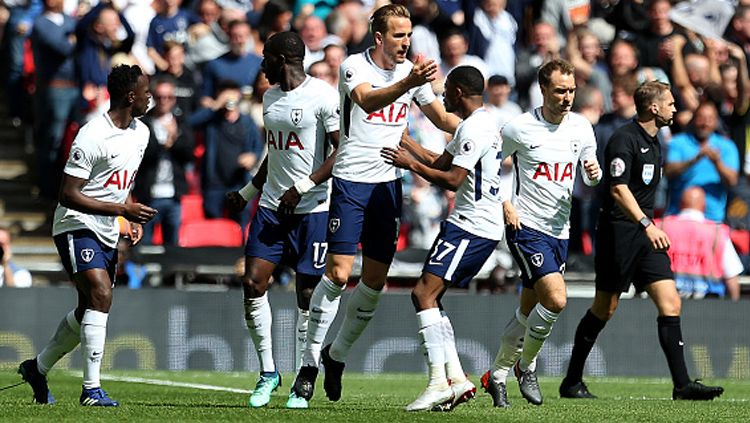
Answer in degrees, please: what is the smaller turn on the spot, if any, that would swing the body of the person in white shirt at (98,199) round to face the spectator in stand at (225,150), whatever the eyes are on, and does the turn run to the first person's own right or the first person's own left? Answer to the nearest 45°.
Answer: approximately 135° to the first person's own left

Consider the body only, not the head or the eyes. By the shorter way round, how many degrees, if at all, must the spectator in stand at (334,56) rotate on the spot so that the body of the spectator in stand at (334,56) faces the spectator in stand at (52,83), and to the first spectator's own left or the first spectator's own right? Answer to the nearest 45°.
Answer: approximately 90° to the first spectator's own right

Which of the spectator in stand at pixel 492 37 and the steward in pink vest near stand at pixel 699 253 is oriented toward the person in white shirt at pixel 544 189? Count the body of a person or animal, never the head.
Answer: the spectator in stand at pixel 492 37

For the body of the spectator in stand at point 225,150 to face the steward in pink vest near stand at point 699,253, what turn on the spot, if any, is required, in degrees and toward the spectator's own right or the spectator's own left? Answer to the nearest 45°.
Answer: approximately 90° to the spectator's own left

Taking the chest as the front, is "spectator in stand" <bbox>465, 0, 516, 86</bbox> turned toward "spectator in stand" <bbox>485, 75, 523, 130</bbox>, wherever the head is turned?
yes

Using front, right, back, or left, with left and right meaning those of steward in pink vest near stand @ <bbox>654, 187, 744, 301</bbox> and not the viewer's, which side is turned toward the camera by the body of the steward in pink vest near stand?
back

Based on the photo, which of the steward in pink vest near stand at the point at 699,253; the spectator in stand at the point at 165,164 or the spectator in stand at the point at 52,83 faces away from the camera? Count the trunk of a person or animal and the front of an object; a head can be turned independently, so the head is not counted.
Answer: the steward in pink vest near stand at the point at 699,253

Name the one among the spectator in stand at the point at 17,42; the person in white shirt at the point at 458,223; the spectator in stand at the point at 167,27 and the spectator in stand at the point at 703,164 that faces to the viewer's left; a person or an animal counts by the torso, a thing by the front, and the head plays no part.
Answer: the person in white shirt

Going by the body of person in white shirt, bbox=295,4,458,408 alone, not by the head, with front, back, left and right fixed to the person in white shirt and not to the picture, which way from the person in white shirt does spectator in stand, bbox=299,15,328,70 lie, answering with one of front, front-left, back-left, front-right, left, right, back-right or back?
back-left

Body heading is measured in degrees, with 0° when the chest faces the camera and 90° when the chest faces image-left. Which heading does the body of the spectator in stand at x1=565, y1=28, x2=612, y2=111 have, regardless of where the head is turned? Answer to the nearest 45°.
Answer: approximately 0°
